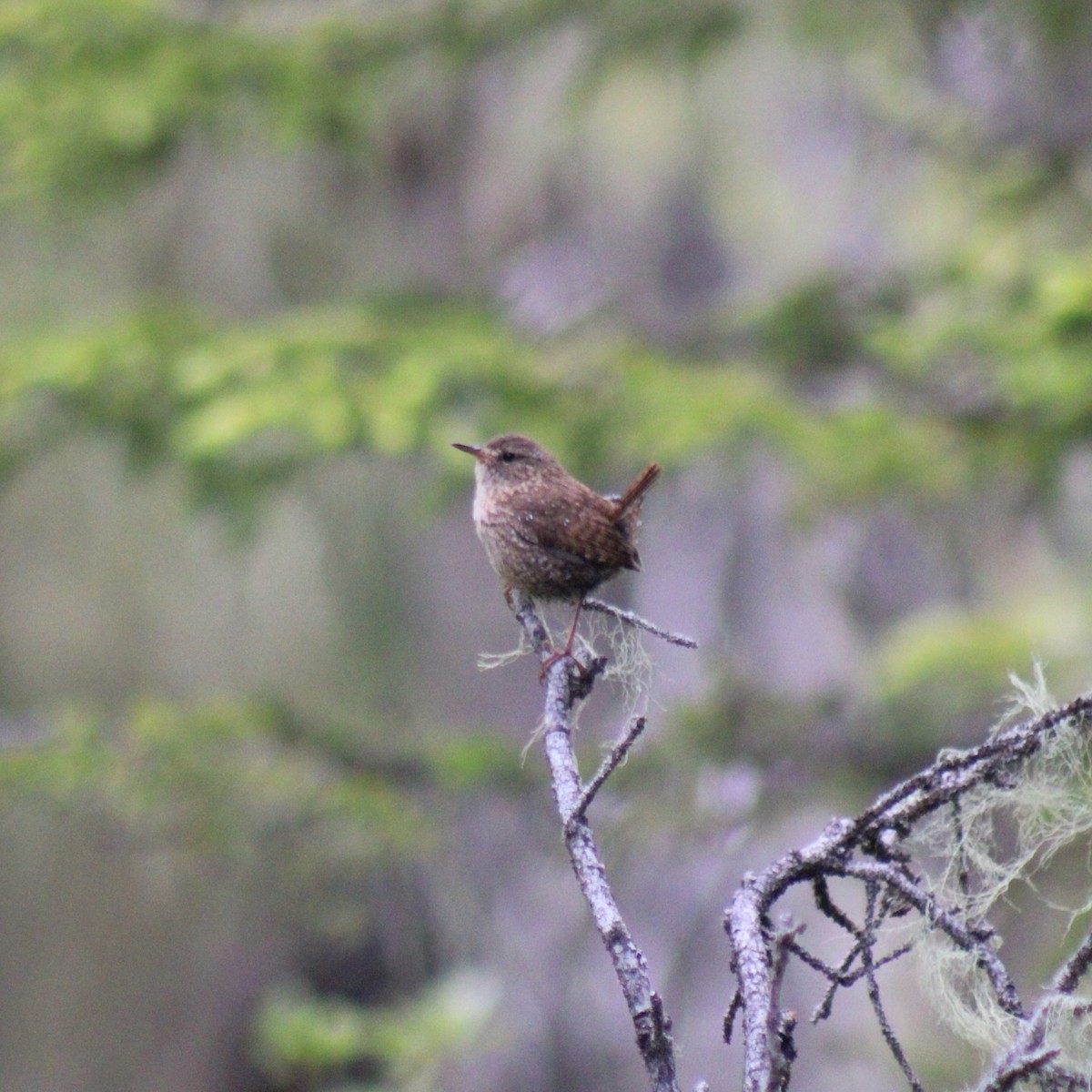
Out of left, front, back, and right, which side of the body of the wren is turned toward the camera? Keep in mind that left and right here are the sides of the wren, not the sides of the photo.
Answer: left
